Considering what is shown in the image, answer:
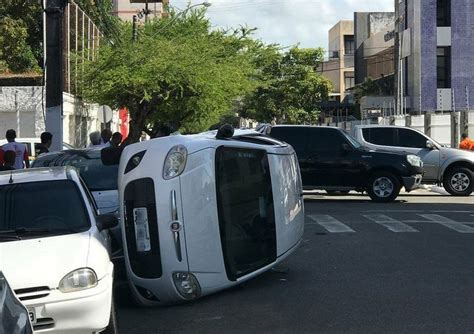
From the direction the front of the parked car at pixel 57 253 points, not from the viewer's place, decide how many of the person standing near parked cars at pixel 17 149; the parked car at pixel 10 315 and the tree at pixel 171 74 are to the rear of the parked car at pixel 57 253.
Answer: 2

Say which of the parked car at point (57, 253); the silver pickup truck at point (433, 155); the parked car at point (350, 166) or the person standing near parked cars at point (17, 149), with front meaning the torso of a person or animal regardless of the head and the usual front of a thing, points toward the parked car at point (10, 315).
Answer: the parked car at point (57, 253)

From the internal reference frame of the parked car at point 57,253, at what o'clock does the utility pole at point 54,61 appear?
The utility pole is roughly at 6 o'clock from the parked car.

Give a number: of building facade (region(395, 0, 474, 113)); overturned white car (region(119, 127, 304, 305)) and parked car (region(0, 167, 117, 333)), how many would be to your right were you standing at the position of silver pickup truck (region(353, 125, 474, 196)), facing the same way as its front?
2

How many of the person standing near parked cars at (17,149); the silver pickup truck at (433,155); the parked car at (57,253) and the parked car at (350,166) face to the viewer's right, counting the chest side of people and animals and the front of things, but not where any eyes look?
2

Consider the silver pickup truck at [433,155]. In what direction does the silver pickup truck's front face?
to the viewer's right

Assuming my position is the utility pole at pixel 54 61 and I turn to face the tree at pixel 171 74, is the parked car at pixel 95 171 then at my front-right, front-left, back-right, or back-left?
back-right

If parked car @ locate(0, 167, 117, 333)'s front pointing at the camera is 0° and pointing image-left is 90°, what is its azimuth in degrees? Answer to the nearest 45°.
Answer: approximately 0°

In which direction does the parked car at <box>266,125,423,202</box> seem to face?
to the viewer's right

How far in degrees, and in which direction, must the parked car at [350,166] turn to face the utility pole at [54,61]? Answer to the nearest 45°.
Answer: approximately 135° to its right

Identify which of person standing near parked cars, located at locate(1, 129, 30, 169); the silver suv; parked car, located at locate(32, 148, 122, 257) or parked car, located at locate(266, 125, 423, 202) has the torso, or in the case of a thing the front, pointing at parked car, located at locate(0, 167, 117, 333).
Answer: parked car, located at locate(32, 148, 122, 257)
